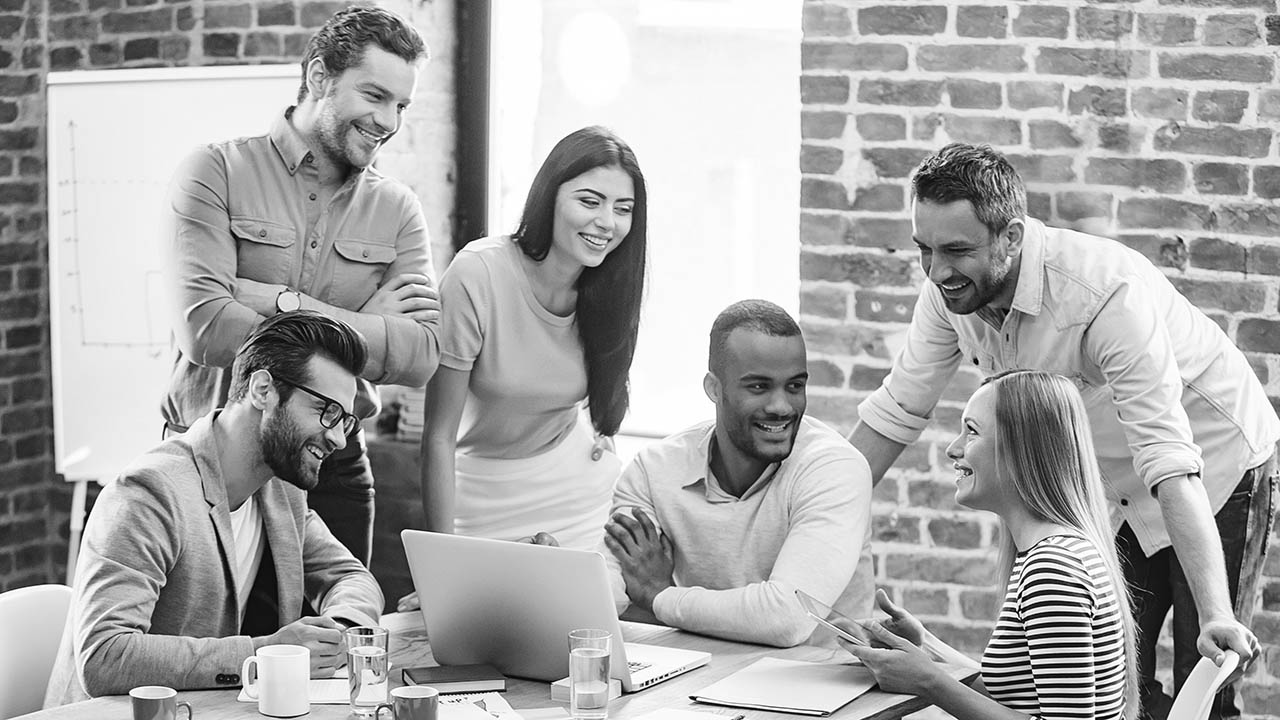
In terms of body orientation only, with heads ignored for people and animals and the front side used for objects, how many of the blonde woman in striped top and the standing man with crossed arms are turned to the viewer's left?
1

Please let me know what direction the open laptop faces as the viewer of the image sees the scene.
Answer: facing away from the viewer and to the right of the viewer

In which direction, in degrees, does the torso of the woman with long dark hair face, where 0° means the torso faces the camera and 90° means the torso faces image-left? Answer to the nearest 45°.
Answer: approximately 315°

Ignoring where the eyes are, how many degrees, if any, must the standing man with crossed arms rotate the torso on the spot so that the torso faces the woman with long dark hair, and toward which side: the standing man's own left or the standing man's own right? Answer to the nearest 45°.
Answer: approximately 90° to the standing man's own left

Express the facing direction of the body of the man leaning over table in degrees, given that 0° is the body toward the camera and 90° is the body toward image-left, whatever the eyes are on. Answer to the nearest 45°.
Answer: approximately 45°

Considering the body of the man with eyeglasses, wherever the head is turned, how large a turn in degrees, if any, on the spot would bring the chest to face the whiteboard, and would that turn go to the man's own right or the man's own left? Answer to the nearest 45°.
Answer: approximately 135° to the man's own left

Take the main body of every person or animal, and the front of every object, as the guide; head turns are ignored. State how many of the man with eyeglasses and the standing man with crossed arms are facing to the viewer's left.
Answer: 0

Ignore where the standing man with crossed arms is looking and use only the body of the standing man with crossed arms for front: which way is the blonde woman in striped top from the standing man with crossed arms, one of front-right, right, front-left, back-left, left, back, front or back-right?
front-left

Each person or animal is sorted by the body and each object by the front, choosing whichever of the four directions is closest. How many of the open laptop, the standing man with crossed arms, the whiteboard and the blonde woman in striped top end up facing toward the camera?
2

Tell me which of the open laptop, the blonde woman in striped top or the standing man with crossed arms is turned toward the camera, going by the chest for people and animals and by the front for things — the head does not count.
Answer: the standing man with crossed arms

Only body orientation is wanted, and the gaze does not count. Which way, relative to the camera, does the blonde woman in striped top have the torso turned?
to the viewer's left

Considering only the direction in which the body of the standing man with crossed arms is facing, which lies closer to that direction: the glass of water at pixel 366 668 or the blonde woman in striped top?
the glass of water

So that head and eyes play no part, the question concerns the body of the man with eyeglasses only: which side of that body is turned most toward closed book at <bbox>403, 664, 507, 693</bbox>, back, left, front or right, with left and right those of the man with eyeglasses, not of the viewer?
front

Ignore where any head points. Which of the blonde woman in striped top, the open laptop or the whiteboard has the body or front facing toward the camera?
the whiteboard
